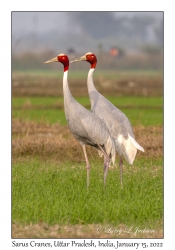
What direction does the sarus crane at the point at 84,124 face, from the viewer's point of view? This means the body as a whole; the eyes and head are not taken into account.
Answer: to the viewer's left

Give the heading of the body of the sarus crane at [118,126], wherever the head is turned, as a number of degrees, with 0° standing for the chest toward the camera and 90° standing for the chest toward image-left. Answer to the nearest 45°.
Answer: approximately 90°

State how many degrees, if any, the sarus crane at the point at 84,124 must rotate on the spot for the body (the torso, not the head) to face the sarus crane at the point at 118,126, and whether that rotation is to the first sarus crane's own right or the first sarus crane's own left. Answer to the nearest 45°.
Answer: approximately 135° to the first sarus crane's own right

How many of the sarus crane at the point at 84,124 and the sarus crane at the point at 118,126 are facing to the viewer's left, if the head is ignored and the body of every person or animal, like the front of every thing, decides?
2
